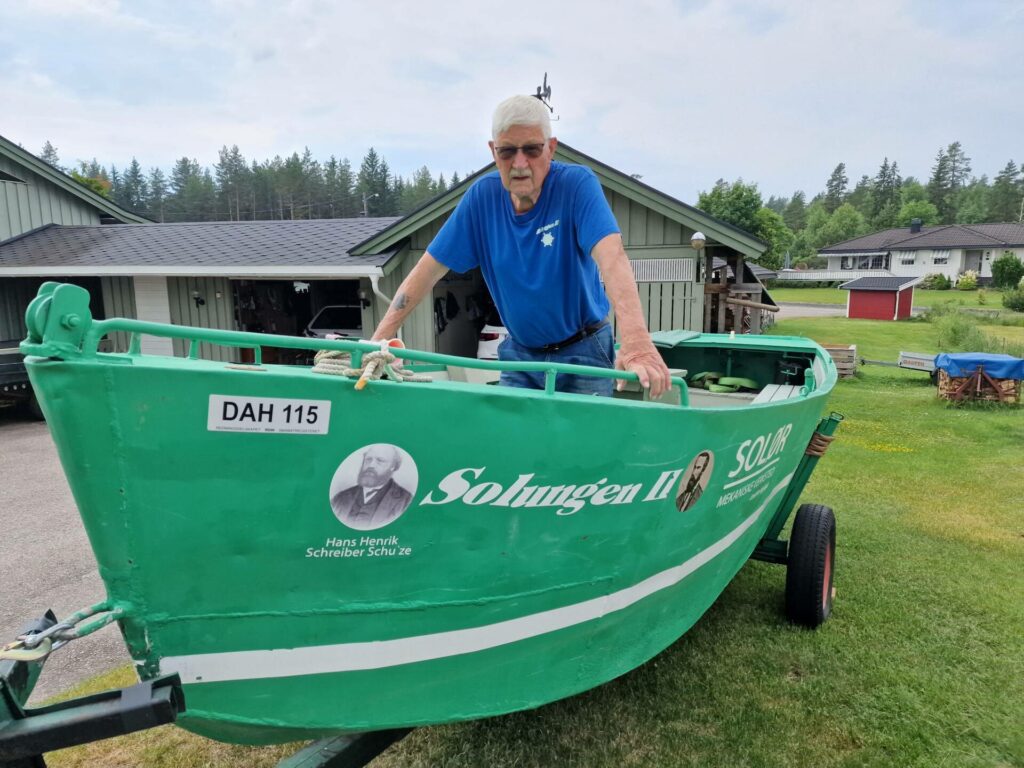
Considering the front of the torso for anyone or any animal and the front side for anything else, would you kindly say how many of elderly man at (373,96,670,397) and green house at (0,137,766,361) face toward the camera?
2

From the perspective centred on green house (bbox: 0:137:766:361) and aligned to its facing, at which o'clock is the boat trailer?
The boat trailer is roughly at 12 o'clock from the green house.

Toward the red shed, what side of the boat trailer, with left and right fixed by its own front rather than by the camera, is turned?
back

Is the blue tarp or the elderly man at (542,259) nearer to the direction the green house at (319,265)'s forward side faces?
the elderly man

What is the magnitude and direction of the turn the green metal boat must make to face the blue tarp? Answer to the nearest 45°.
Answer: approximately 180°

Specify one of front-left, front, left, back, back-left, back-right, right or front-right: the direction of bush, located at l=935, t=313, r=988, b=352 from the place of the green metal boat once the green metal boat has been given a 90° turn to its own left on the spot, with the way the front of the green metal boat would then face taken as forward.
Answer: left

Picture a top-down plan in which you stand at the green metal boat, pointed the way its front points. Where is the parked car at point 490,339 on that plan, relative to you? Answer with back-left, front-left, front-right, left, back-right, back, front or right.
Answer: back-right

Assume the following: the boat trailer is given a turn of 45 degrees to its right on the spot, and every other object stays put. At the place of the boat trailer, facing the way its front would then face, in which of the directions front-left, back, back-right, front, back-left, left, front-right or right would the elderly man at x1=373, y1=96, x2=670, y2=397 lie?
back-right

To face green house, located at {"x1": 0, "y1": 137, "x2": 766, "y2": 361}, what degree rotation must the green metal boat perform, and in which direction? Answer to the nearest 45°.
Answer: approximately 135° to its right

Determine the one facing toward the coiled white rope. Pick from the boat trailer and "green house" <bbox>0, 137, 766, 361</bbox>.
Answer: the green house

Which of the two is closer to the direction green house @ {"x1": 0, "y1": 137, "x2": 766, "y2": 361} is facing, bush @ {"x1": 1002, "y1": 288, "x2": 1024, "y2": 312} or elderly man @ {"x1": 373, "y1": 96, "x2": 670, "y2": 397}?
the elderly man

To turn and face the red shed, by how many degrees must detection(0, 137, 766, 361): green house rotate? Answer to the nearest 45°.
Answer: approximately 135° to its left

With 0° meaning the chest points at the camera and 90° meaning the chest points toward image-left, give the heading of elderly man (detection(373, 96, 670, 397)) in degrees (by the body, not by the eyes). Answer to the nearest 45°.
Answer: approximately 0°

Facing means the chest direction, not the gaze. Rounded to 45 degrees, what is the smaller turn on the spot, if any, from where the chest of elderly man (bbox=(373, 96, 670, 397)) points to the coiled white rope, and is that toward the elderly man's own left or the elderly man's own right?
approximately 45° to the elderly man's own right

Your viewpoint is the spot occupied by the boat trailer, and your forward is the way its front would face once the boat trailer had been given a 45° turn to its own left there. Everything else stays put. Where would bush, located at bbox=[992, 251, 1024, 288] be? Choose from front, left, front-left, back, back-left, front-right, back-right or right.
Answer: back-left
